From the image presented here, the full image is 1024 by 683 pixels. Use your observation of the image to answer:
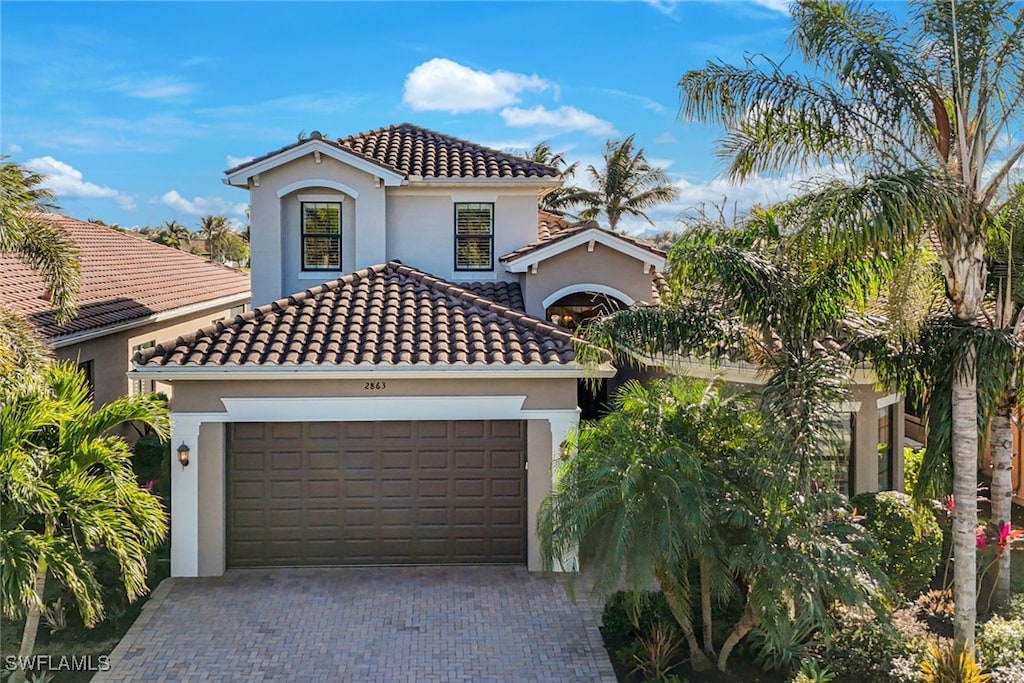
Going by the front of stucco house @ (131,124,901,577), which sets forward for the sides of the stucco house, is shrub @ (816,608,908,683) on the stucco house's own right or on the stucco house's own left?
on the stucco house's own left

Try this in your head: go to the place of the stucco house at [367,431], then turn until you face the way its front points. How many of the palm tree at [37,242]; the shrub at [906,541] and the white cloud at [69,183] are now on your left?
1

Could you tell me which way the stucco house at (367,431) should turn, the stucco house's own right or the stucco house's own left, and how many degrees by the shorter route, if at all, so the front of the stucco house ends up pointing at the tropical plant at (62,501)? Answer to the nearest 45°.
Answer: approximately 45° to the stucco house's own right

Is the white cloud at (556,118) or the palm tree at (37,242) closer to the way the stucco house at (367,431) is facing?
the palm tree

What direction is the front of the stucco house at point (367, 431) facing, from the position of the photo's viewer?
facing the viewer

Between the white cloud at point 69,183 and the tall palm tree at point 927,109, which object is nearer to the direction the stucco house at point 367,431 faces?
the tall palm tree

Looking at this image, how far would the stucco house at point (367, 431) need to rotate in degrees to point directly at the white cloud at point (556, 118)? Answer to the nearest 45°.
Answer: approximately 180°

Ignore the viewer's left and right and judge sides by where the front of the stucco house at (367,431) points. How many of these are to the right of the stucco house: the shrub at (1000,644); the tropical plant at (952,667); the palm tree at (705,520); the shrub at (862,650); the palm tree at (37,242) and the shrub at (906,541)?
1

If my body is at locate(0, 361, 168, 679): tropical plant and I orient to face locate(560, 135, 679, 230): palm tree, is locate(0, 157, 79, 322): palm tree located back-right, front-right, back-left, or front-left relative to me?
front-left

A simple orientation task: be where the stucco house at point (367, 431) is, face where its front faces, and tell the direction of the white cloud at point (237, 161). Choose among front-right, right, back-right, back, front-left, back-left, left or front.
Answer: back-right

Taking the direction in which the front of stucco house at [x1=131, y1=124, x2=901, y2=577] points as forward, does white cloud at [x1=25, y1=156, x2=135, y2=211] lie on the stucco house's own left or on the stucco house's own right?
on the stucco house's own right

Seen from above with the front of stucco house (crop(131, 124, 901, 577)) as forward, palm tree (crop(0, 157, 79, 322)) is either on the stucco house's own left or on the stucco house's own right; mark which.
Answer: on the stucco house's own right

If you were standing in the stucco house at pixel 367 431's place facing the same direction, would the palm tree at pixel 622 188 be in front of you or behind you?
behind

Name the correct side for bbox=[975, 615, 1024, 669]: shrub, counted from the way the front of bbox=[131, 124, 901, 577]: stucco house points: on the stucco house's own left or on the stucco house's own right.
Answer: on the stucco house's own left
